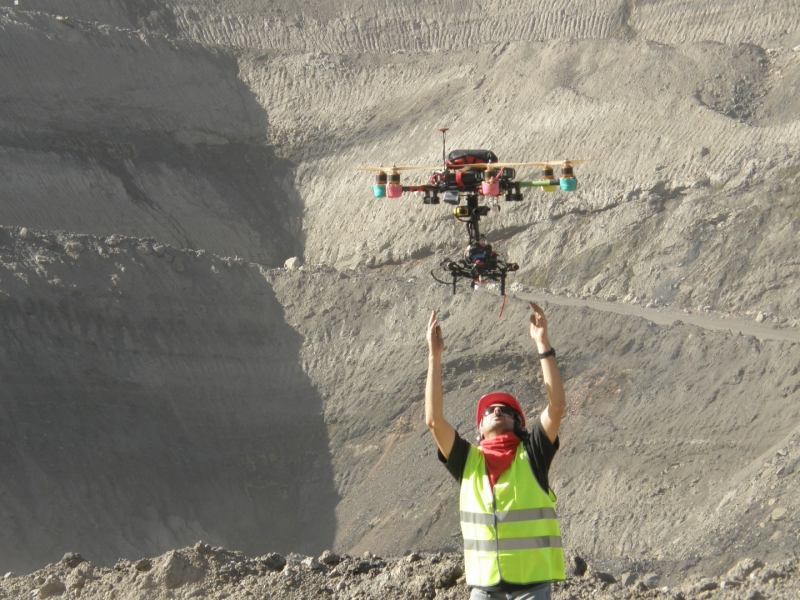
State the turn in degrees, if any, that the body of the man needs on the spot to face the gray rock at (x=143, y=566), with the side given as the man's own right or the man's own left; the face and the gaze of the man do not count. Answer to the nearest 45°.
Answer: approximately 90° to the man's own right

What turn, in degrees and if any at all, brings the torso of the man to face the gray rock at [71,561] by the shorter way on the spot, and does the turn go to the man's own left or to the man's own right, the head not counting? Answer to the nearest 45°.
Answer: approximately 90° to the man's own right

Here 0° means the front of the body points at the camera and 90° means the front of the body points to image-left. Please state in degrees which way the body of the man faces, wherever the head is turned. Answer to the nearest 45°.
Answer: approximately 45°

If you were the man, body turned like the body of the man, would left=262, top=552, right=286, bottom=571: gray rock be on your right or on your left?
on your right

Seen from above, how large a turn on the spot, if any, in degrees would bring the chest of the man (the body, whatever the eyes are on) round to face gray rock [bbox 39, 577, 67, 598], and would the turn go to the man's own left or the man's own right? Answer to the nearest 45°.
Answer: approximately 90° to the man's own right
